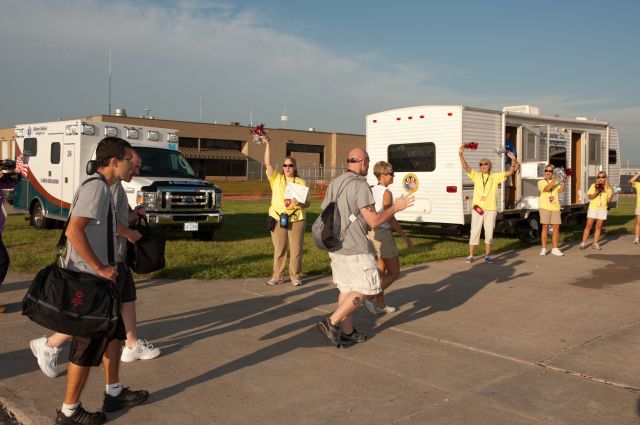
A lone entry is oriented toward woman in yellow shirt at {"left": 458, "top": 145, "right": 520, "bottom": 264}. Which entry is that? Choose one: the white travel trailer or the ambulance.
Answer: the ambulance

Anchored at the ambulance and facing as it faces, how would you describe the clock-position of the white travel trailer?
The white travel trailer is roughly at 11 o'clock from the ambulance.

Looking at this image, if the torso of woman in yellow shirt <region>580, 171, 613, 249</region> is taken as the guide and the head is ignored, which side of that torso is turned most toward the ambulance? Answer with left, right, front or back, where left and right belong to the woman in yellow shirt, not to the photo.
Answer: right

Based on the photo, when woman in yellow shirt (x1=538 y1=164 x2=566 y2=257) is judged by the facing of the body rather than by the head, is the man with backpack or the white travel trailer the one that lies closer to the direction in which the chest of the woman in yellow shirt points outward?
the man with backpack

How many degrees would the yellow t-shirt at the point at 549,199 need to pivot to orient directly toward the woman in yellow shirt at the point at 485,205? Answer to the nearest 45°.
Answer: approximately 45° to its right

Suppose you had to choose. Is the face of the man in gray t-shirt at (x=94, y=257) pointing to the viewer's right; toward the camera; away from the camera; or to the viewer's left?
to the viewer's right

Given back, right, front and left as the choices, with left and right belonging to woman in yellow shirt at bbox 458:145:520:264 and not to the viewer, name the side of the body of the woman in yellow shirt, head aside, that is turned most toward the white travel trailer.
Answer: back

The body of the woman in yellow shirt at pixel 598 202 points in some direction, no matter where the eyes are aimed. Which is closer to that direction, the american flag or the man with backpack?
the man with backpack

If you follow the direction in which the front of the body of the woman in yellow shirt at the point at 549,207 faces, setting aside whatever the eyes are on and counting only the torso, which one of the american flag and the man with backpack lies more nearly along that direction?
the man with backpack

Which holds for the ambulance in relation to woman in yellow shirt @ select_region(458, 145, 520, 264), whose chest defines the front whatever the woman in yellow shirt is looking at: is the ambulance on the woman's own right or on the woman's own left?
on the woman's own right
